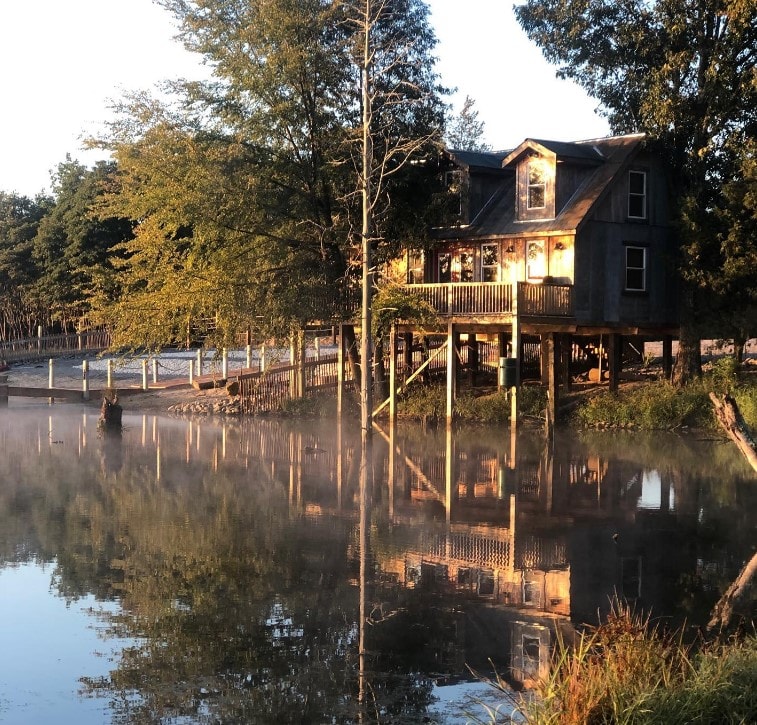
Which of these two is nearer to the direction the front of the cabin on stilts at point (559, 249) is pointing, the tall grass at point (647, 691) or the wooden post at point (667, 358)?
the tall grass

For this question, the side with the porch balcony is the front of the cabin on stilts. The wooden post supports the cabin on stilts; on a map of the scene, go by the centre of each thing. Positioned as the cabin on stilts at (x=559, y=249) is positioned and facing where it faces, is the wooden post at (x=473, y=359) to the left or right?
on its right

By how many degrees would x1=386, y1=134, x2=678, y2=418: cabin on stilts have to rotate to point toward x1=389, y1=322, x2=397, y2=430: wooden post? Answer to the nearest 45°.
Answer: approximately 45° to its right

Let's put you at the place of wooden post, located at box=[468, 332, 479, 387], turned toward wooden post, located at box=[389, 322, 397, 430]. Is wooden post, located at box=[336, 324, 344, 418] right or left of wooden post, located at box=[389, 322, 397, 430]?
right

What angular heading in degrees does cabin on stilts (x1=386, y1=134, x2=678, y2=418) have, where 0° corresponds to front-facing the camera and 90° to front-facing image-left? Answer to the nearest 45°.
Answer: approximately 45°
